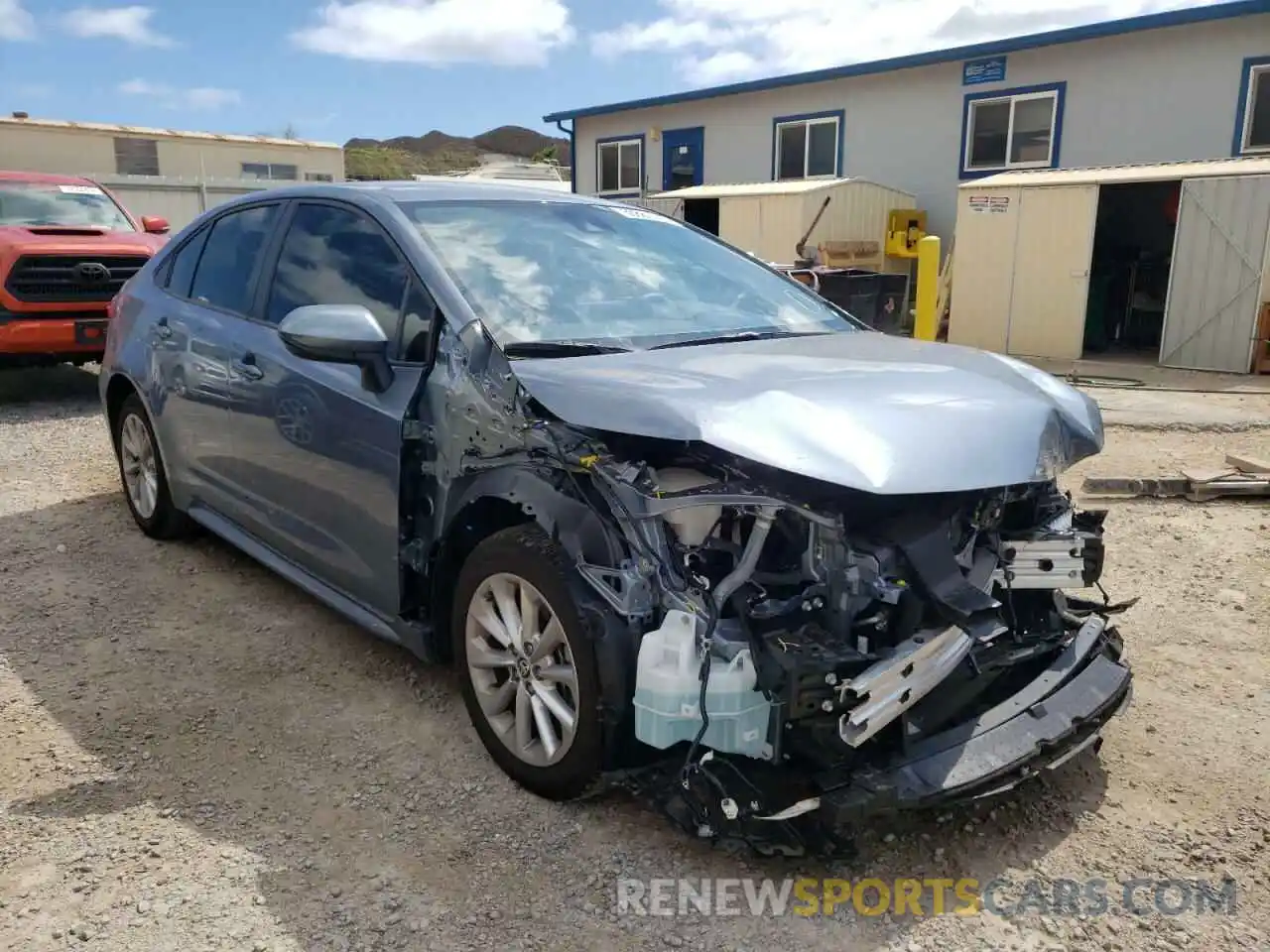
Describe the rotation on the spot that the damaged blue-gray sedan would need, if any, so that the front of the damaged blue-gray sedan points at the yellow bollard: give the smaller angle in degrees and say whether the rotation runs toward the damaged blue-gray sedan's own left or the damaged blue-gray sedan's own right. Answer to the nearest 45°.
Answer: approximately 135° to the damaged blue-gray sedan's own left

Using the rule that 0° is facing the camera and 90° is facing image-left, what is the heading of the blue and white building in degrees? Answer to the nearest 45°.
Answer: approximately 45°

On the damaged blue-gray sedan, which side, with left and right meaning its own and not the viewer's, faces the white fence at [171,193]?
back

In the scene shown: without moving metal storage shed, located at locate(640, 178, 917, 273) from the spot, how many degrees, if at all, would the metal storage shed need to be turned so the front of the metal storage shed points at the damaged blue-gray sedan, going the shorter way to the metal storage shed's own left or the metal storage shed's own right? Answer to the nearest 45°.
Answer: approximately 45° to the metal storage shed's own left

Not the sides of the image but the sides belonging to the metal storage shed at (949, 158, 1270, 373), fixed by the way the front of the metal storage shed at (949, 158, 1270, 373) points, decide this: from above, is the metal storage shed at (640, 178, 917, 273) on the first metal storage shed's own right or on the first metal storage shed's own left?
on the first metal storage shed's own right

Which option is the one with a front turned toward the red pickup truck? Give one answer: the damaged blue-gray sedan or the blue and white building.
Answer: the blue and white building

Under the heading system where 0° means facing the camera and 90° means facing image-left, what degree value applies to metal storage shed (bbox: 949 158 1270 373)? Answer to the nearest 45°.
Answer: approximately 45°

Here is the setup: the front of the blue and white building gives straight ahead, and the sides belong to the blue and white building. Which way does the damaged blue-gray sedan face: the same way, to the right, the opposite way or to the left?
to the left
